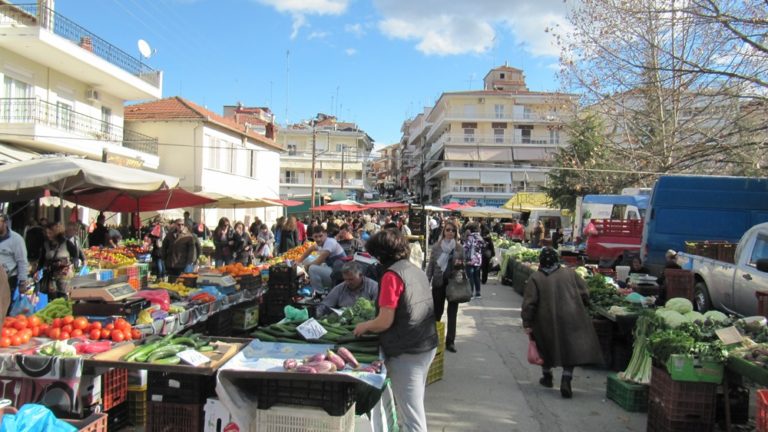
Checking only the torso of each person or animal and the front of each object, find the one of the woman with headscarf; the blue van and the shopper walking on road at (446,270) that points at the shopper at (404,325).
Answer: the shopper walking on road at (446,270)

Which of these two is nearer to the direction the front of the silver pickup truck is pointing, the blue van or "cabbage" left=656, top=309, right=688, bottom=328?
the cabbage

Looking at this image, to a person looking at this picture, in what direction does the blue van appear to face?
facing to the right of the viewer

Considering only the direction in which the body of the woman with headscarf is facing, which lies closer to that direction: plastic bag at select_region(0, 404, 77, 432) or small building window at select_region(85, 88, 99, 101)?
the small building window

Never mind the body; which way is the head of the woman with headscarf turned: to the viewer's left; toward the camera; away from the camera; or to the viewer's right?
away from the camera

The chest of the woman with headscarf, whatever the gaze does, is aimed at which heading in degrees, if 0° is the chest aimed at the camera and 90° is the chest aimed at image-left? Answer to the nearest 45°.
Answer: approximately 180°

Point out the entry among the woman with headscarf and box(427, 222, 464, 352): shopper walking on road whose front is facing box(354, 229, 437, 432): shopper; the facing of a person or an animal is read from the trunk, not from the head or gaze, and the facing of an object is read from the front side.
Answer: box(427, 222, 464, 352): shopper walking on road

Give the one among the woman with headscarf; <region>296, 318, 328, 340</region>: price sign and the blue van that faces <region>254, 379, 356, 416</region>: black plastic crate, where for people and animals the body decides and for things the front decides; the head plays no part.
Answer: the price sign
